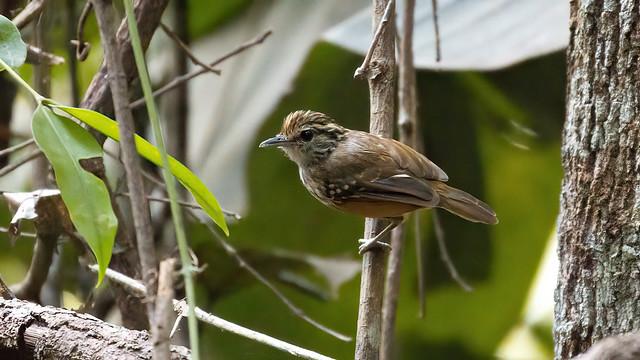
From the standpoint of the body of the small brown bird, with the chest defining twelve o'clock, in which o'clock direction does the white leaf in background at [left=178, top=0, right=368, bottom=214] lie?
The white leaf in background is roughly at 2 o'clock from the small brown bird.

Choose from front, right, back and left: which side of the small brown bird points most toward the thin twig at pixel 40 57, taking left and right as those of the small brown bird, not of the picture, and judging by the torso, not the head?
front

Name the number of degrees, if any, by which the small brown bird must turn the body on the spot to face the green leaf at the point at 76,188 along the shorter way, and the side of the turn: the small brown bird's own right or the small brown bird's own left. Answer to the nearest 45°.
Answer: approximately 45° to the small brown bird's own left

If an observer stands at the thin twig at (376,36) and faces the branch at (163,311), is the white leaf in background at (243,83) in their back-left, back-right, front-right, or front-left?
back-right

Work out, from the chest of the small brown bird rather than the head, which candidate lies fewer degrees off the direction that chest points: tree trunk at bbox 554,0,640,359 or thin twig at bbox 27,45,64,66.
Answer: the thin twig

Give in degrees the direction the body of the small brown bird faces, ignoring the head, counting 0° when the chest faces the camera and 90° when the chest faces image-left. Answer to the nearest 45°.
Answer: approximately 90°

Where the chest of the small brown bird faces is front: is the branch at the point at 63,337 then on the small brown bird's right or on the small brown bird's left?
on the small brown bird's left

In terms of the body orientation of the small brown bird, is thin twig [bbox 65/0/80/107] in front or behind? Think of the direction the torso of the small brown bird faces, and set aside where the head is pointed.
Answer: in front
